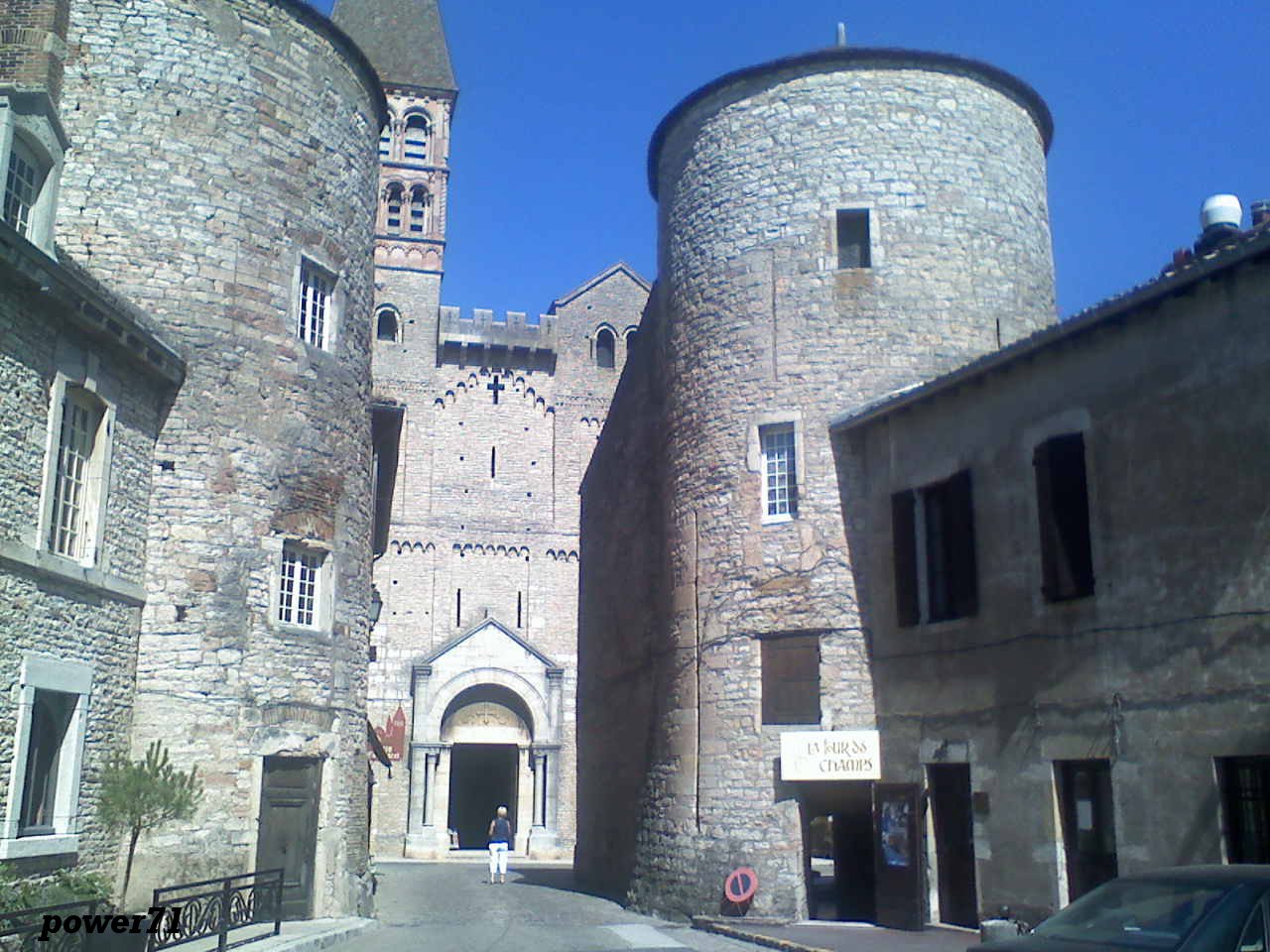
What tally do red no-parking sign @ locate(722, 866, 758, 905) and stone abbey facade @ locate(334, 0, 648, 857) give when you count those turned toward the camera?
2

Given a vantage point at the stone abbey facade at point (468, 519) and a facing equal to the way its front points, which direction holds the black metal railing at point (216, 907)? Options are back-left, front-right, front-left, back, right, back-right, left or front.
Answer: front

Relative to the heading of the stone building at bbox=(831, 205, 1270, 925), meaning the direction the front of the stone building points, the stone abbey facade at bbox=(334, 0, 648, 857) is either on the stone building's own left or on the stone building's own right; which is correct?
on the stone building's own right

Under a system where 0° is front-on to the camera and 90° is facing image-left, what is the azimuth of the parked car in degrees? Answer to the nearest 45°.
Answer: approximately 45°

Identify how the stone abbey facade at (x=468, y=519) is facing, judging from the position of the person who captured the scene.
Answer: facing the viewer

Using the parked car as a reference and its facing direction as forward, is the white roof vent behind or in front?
behind

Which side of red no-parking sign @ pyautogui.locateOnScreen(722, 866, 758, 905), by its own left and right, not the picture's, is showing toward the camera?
front

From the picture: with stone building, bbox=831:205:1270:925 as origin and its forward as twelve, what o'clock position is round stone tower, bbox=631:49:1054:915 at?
The round stone tower is roughly at 3 o'clock from the stone building.

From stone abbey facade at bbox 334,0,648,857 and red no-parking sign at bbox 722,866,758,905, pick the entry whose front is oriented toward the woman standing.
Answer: the stone abbey facade

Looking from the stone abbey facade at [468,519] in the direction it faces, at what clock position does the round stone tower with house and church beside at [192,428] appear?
the round stone tower with house and church beside at [192,428] is roughly at 12 o'clock from the stone abbey facade at [468,519].

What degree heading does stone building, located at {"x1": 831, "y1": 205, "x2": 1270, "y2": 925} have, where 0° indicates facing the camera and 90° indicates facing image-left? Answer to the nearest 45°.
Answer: approximately 45°

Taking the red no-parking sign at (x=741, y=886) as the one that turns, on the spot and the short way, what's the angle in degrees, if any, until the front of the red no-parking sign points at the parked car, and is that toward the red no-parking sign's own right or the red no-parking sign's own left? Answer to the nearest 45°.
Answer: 0° — it already faces it
